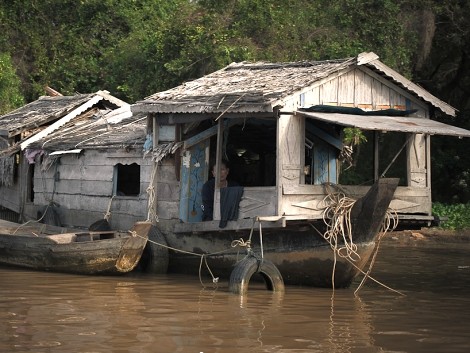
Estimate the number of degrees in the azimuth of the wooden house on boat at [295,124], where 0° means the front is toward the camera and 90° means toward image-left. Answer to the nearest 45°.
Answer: approximately 315°

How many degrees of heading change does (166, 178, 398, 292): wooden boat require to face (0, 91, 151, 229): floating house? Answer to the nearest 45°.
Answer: approximately 135° to its left

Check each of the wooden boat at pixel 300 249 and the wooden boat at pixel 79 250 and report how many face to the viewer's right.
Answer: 2

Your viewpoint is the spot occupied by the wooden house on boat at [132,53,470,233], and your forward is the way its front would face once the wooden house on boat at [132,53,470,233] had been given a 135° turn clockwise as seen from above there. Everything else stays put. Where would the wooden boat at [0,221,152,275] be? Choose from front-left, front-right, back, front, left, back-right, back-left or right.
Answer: front

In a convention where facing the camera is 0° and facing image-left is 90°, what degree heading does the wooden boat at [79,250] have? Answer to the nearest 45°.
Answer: approximately 270°

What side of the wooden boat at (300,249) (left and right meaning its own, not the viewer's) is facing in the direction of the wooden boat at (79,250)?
back

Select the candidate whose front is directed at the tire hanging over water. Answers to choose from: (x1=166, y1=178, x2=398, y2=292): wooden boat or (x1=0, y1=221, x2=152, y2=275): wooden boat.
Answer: (x1=0, y1=221, x2=152, y2=275): wooden boat

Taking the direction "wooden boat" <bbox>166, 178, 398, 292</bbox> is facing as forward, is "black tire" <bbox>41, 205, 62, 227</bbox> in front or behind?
behind

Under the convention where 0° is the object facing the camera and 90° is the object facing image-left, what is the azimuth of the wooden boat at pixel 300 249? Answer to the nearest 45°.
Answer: approximately 270°
